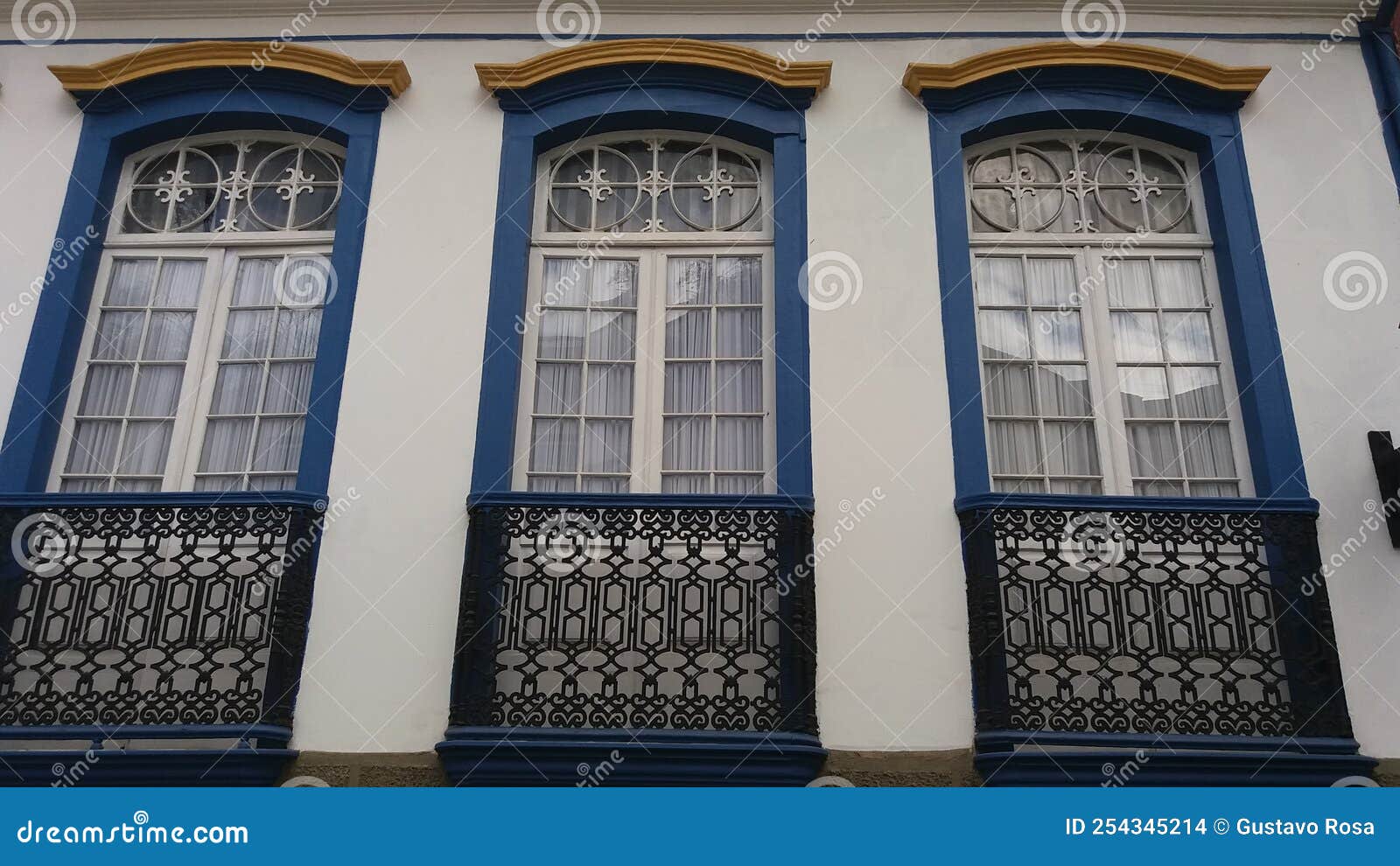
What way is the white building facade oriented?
toward the camera
